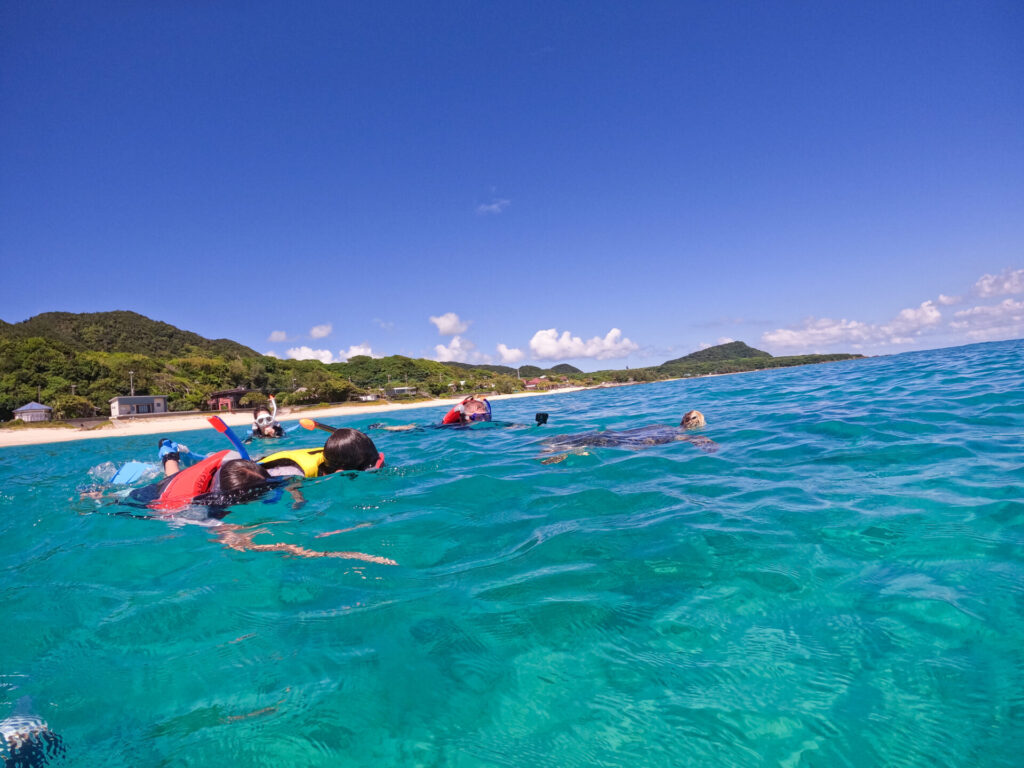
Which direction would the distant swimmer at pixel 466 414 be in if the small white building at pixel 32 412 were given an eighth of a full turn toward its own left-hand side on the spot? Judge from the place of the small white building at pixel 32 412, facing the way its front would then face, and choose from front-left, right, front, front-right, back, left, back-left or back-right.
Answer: front-right

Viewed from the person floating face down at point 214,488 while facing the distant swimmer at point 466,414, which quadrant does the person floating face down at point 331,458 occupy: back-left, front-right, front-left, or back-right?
front-right

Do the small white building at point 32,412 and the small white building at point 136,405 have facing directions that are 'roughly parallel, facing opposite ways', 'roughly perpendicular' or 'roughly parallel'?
roughly parallel

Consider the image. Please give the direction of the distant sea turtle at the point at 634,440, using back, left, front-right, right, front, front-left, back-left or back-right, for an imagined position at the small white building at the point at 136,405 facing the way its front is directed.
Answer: front

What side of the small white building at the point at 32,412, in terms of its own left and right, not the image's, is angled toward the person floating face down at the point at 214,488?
front

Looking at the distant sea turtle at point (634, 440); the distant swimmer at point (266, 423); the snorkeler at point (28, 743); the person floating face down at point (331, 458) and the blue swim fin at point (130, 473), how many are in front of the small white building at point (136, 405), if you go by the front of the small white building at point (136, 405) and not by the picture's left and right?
5

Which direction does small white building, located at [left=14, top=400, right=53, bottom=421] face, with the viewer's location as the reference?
facing the viewer

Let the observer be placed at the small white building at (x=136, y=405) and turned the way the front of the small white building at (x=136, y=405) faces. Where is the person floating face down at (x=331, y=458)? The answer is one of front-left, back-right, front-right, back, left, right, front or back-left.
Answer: front

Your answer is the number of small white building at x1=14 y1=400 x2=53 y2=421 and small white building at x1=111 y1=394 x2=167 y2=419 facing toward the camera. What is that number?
2

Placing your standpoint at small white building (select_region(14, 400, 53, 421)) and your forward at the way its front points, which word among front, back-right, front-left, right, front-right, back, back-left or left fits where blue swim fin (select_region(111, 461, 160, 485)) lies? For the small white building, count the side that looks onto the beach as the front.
front

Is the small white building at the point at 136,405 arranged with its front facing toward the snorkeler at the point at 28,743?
yes

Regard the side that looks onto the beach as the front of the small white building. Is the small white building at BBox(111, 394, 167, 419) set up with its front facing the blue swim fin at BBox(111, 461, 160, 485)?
yes
